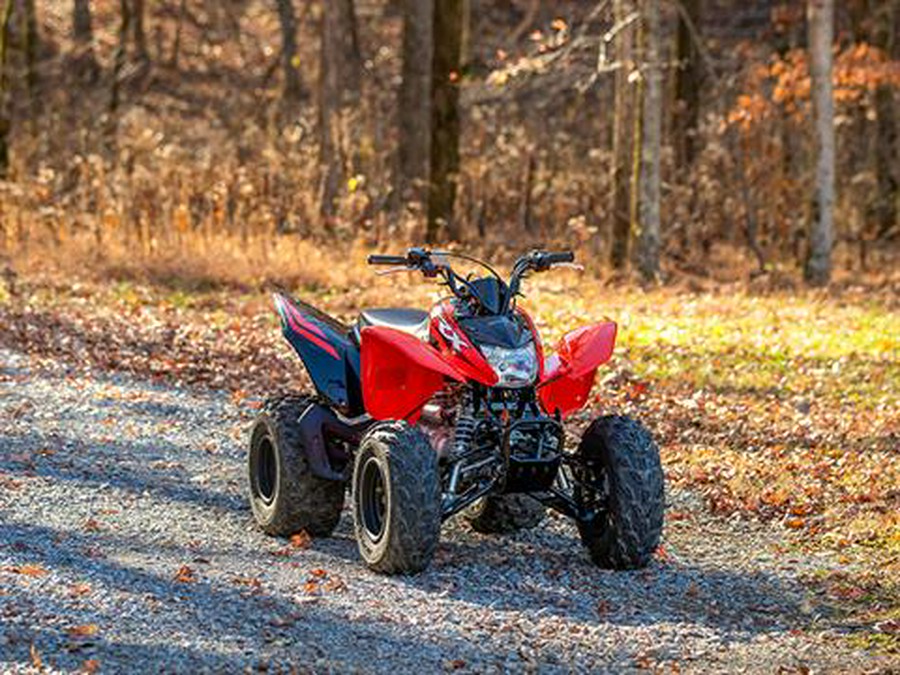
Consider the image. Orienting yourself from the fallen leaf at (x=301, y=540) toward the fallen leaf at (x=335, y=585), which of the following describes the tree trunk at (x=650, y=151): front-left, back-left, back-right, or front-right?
back-left

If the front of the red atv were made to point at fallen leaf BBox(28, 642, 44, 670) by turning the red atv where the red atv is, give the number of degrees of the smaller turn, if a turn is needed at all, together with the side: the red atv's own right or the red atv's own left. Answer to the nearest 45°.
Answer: approximately 90° to the red atv's own right

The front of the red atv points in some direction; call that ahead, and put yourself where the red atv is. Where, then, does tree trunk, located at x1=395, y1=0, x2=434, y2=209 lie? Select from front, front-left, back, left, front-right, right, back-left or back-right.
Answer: back-left

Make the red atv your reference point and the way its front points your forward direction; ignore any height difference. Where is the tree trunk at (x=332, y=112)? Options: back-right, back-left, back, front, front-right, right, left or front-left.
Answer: back-left

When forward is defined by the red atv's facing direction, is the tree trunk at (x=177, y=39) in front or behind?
behind

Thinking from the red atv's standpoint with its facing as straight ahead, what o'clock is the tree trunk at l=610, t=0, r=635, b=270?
The tree trunk is roughly at 8 o'clock from the red atv.

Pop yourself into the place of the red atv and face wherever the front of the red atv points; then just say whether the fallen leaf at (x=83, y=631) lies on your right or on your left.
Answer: on your right

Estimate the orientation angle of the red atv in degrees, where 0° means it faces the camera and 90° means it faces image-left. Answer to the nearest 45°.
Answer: approximately 315°

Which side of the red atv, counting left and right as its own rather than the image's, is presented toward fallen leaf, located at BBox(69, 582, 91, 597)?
right

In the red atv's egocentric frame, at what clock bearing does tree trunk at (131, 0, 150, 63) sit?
The tree trunk is roughly at 7 o'clock from the red atv.

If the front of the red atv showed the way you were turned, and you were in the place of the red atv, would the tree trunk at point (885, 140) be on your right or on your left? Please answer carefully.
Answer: on your left
